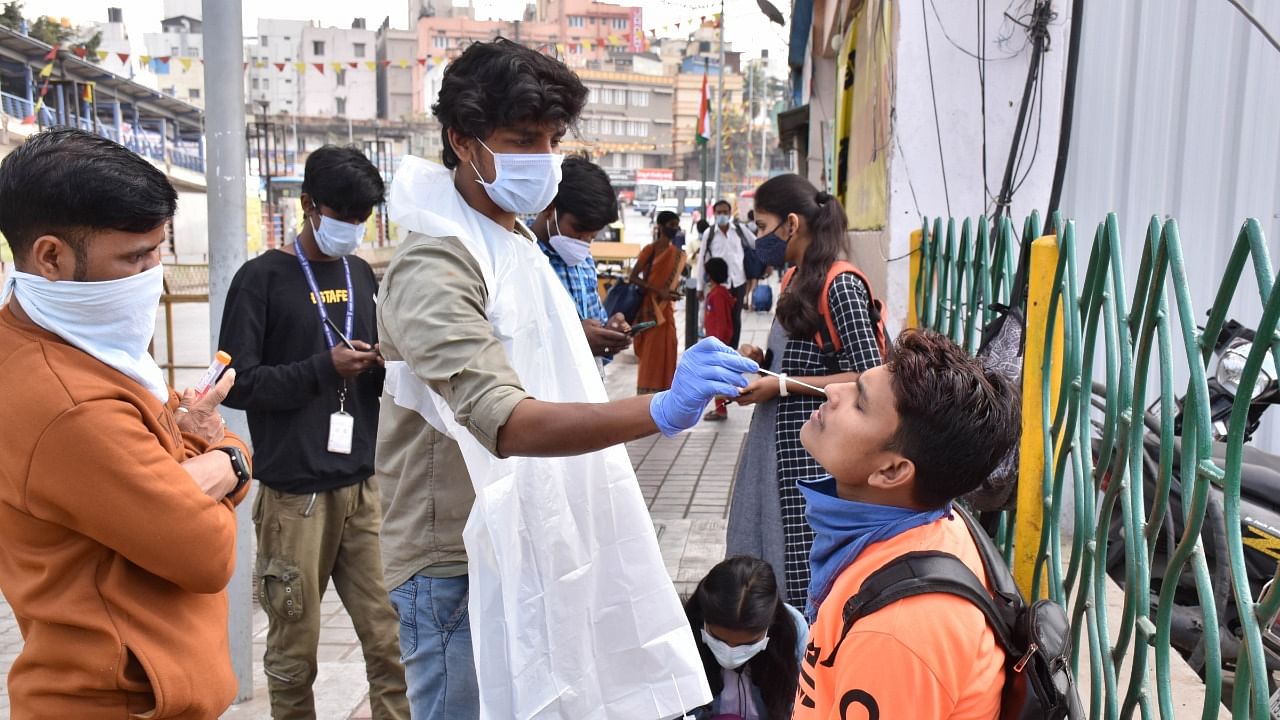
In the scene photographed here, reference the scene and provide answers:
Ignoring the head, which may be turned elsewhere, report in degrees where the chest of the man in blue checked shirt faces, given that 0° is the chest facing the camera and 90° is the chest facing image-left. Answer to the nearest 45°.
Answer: approximately 315°

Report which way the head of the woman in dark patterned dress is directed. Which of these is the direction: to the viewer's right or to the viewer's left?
to the viewer's left

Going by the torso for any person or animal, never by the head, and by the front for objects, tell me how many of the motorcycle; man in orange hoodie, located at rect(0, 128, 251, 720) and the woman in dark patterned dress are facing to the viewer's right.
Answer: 1

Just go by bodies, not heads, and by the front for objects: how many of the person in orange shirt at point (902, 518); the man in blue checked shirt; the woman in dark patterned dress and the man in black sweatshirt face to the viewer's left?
2

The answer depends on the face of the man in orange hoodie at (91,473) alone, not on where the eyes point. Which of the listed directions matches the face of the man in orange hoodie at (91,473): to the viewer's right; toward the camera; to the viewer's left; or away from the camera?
to the viewer's right

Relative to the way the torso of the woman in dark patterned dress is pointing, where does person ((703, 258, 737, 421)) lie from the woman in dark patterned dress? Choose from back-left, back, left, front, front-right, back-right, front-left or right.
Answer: right

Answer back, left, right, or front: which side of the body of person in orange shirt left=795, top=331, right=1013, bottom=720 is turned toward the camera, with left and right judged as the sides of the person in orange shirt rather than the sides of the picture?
left

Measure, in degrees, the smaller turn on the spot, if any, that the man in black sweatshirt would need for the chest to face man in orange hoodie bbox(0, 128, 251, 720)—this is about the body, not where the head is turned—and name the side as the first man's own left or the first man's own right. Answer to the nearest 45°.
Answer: approximately 45° to the first man's own right

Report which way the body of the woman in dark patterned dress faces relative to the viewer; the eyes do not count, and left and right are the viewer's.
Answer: facing to the left of the viewer

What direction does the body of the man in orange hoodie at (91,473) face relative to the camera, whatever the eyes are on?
to the viewer's right

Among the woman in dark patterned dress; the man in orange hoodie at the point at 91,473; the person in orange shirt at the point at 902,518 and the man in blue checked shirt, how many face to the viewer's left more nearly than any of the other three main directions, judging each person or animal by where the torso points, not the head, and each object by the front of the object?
2
